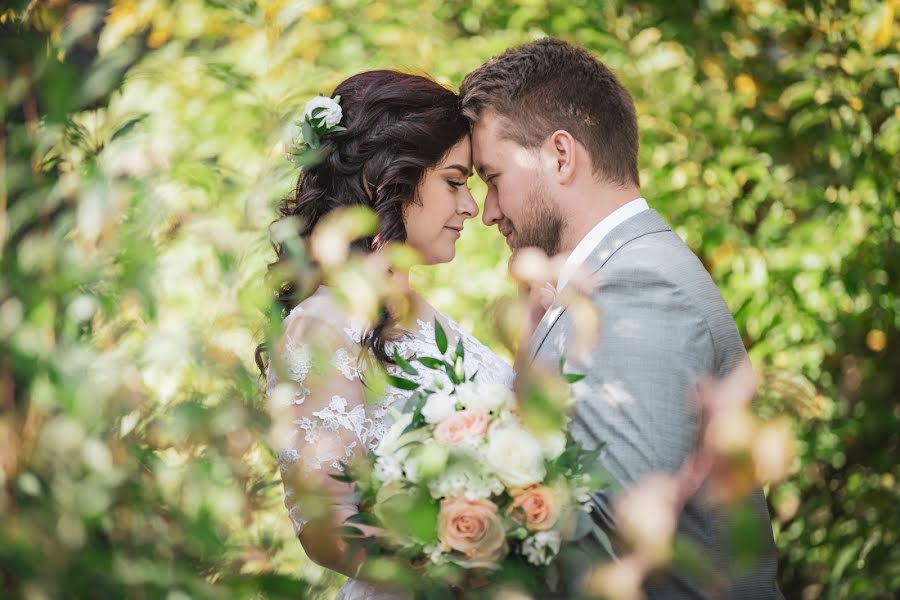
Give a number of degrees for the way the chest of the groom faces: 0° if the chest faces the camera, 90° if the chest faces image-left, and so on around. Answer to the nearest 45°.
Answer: approximately 90°

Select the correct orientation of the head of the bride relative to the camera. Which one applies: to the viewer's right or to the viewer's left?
to the viewer's right

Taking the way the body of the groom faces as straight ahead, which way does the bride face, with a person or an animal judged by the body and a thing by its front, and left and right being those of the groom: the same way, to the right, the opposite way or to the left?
the opposite way

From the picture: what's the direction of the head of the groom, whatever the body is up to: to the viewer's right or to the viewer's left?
to the viewer's left

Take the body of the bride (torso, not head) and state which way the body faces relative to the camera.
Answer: to the viewer's right

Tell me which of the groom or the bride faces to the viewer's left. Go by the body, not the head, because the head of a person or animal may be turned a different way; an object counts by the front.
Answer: the groom

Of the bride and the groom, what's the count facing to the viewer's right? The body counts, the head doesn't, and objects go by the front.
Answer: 1
